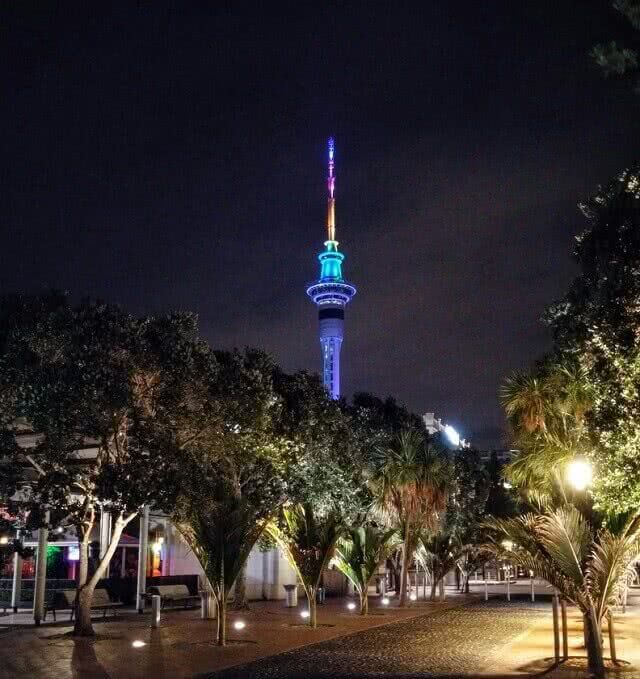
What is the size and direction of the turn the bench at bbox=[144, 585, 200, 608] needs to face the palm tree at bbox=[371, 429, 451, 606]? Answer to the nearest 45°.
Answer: approximately 45° to its left

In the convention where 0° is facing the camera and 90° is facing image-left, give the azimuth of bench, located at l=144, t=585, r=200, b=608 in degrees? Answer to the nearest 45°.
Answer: approximately 315°

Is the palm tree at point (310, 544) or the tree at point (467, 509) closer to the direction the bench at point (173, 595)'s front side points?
the palm tree

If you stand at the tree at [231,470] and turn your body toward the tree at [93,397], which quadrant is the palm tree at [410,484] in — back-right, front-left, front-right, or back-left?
back-right

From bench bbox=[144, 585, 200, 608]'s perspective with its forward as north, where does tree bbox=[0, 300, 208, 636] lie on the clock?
The tree is roughly at 2 o'clock from the bench.

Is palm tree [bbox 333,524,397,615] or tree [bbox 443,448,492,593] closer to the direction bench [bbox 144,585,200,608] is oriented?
the palm tree

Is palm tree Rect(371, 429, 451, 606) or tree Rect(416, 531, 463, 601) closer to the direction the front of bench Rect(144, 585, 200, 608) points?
the palm tree

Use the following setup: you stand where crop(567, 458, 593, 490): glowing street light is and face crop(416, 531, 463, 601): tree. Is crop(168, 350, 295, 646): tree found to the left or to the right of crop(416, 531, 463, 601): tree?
left
